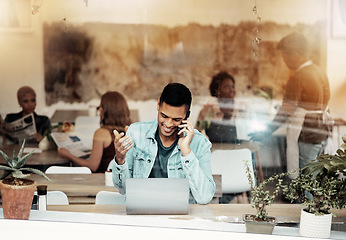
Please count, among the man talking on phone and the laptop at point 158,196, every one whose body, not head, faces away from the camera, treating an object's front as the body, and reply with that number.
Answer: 1

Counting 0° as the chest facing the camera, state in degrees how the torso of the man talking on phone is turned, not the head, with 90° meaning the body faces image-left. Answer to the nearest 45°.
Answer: approximately 0°

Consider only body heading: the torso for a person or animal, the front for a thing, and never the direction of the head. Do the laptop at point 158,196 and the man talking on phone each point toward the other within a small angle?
yes

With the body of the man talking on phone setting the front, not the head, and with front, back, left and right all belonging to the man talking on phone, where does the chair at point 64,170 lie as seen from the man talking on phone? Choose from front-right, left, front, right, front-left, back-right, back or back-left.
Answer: back-right

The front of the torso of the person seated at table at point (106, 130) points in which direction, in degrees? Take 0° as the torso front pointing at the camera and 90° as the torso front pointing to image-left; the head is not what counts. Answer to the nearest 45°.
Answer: approximately 135°

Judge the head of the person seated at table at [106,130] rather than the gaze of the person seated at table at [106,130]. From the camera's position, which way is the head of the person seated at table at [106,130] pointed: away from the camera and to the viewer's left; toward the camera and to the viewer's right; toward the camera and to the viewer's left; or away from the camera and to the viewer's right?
away from the camera and to the viewer's left

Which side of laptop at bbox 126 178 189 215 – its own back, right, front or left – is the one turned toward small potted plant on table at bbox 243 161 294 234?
right

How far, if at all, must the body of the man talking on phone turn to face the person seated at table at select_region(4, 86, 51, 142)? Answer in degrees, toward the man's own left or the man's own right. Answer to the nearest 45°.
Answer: approximately 135° to the man's own right

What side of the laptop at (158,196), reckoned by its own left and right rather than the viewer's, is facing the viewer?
back

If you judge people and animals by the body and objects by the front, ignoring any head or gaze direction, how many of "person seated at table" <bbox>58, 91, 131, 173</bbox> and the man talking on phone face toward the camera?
1

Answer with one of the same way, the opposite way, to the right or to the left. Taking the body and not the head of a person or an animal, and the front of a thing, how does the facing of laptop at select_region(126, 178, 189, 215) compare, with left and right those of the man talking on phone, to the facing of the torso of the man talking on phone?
the opposite way
